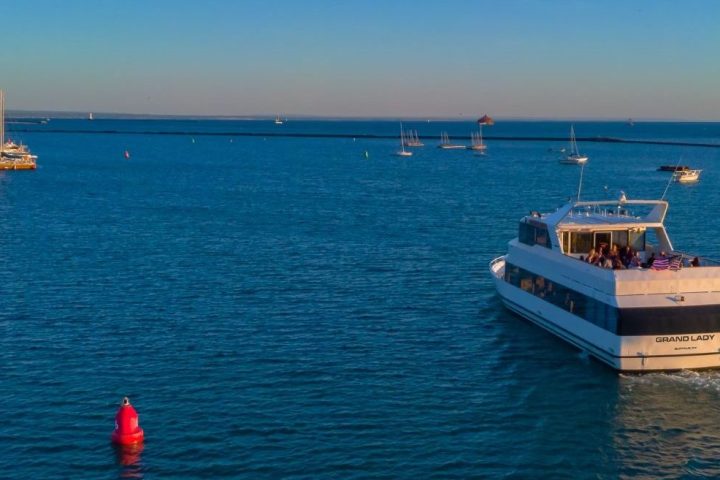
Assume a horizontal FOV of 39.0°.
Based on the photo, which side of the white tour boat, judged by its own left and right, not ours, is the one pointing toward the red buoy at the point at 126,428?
left

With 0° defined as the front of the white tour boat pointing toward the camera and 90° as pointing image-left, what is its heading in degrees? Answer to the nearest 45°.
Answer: approximately 135°
